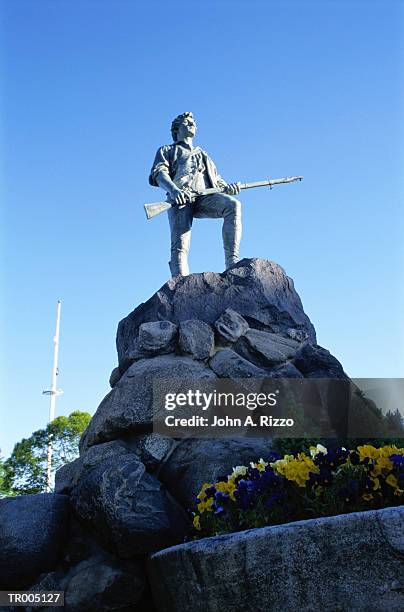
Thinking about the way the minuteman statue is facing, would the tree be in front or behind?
behind

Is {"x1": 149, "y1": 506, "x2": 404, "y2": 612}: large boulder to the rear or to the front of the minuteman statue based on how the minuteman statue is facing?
to the front

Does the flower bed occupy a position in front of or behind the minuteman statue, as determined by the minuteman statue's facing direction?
in front

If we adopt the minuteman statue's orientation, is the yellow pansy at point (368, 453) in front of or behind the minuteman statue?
in front

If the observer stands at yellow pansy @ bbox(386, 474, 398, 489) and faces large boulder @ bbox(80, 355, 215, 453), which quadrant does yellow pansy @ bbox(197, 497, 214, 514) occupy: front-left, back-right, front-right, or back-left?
front-left

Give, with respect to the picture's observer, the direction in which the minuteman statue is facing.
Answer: facing the viewer and to the right of the viewer
